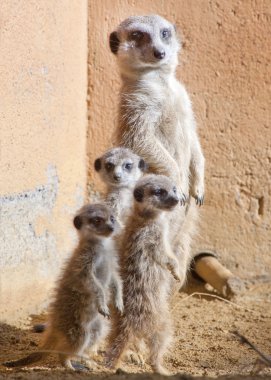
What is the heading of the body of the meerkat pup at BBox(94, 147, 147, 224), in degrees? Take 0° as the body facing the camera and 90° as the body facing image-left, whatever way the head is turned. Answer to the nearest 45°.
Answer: approximately 0°

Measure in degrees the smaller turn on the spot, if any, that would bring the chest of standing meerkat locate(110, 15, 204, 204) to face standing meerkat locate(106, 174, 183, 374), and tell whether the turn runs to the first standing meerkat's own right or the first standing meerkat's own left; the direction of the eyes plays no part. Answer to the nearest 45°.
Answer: approximately 45° to the first standing meerkat's own right

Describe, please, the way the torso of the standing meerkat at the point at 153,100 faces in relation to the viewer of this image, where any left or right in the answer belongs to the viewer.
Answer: facing the viewer and to the right of the viewer

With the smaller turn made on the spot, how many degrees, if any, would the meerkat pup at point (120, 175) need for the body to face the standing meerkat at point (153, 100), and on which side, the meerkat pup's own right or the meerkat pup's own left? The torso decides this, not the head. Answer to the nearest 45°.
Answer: approximately 135° to the meerkat pup's own left

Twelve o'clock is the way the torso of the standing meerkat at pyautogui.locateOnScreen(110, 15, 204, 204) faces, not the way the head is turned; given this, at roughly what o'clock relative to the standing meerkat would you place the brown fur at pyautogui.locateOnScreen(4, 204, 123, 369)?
The brown fur is roughly at 2 o'clock from the standing meerkat.

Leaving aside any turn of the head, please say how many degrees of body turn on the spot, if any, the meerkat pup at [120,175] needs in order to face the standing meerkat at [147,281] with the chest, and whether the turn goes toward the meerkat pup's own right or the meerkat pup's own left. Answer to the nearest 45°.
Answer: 0° — it already faces it
